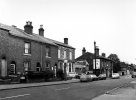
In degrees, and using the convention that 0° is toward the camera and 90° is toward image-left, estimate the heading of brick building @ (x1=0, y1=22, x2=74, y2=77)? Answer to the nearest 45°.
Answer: approximately 315°
